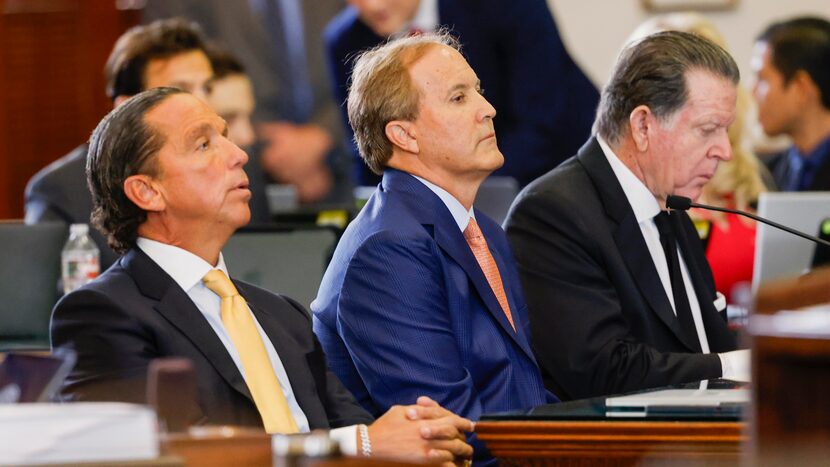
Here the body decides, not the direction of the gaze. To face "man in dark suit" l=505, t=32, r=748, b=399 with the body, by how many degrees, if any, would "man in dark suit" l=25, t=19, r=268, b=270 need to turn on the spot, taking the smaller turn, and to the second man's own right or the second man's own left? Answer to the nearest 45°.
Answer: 0° — they already face them

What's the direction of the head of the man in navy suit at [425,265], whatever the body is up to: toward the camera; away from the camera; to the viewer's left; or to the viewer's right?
to the viewer's right

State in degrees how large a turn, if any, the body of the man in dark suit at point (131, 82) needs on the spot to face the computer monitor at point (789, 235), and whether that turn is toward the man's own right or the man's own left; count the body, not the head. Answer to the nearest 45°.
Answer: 0° — they already face it

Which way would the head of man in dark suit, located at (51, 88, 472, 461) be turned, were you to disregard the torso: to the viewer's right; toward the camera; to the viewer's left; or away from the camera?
to the viewer's right
